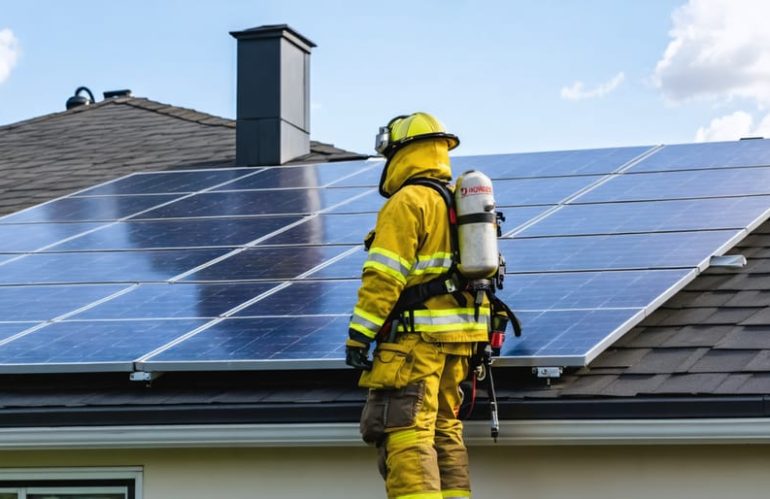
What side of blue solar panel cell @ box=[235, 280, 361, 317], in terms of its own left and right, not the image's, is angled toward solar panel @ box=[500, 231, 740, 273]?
left

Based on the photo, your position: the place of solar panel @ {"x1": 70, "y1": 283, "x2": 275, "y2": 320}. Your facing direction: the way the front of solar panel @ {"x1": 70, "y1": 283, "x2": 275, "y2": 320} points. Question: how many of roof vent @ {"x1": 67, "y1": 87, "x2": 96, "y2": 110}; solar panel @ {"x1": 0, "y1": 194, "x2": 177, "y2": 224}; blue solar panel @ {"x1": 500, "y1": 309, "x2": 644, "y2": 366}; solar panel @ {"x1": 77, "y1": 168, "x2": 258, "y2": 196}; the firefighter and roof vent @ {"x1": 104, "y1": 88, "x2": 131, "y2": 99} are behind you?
4

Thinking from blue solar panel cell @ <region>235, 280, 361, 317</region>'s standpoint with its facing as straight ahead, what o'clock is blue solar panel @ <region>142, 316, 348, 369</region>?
blue solar panel @ <region>142, 316, 348, 369</region> is roughly at 1 o'clock from blue solar panel cell @ <region>235, 280, 361, 317</region>.

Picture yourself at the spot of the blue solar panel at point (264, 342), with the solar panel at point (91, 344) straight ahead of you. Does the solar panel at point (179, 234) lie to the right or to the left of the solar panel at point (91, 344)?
right

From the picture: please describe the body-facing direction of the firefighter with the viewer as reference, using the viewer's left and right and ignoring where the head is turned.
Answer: facing away from the viewer and to the left of the viewer

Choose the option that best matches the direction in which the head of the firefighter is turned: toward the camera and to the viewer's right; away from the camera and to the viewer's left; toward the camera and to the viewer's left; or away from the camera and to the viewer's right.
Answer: away from the camera and to the viewer's left
